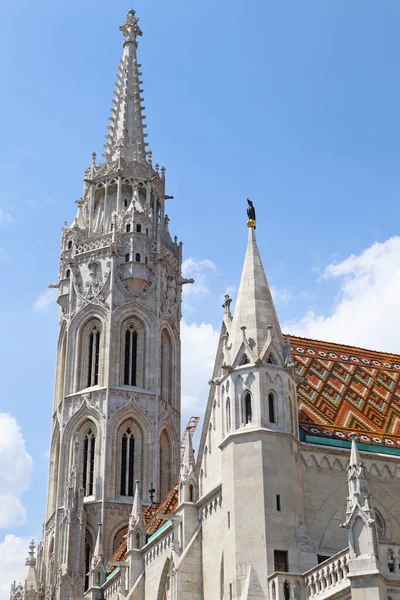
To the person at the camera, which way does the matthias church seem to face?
facing away from the viewer and to the left of the viewer
